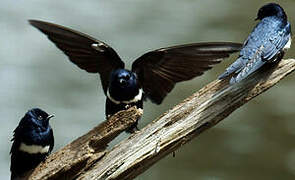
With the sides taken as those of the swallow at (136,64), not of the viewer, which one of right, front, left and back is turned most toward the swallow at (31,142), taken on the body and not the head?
right

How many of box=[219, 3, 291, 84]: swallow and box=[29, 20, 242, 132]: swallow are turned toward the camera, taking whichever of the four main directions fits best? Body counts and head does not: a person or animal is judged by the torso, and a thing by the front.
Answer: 1

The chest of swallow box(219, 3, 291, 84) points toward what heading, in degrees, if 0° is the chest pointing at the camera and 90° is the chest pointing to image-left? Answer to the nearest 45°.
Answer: approximately 225°

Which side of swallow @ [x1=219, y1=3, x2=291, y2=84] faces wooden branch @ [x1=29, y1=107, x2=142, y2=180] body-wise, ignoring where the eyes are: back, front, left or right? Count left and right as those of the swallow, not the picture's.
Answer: back

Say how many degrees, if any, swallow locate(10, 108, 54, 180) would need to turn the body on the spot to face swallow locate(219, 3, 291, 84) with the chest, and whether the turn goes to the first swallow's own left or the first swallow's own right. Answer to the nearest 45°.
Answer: approximately 45° to the first swallow's own left

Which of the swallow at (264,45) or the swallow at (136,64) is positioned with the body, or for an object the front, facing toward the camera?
the swallow at (136,64)

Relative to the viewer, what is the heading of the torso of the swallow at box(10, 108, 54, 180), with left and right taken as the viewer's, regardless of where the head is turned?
facing the viewer and to the right of the viewer

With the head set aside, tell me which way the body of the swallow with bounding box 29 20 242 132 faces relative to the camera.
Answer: toward the camera
